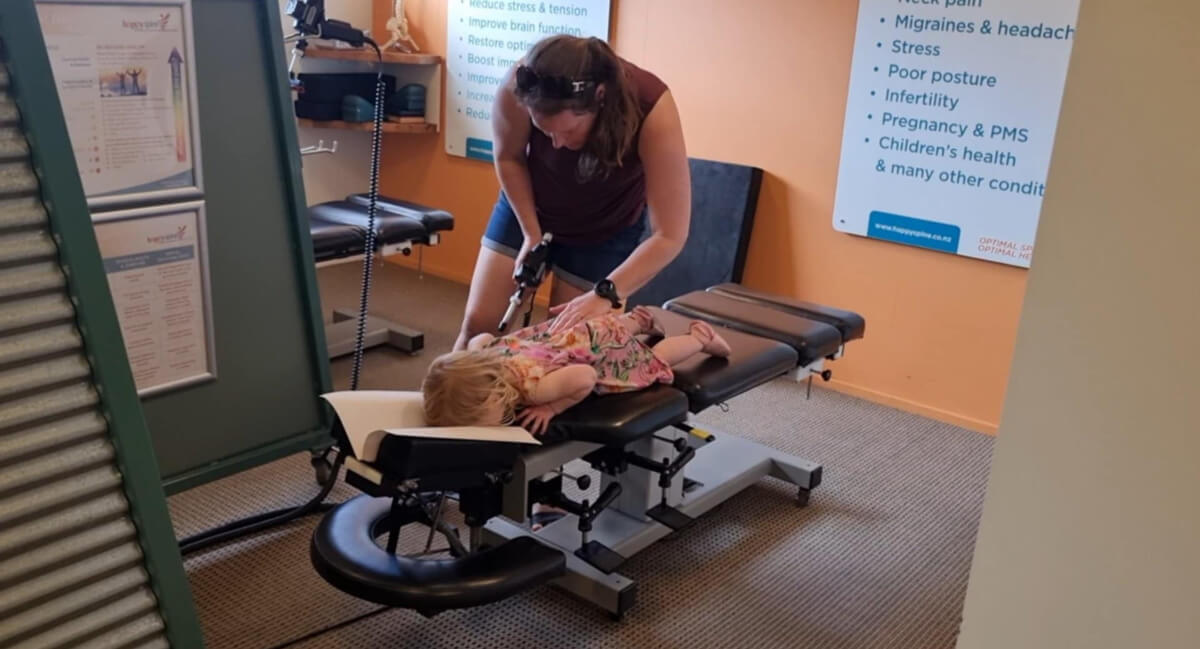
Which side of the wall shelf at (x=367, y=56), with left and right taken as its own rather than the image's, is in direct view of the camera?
front

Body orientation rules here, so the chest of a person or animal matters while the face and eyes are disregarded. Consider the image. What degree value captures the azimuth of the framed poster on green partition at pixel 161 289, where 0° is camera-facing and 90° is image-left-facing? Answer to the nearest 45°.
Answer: approximately 315°

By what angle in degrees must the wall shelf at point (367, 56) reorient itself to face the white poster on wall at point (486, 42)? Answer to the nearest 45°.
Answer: approximately 90° to its left

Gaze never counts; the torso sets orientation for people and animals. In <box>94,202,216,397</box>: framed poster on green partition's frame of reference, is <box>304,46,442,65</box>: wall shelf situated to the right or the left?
on its left

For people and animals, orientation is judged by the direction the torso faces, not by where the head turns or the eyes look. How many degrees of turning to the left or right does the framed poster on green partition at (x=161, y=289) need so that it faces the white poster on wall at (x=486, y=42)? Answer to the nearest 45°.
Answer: approximately 90° to its left

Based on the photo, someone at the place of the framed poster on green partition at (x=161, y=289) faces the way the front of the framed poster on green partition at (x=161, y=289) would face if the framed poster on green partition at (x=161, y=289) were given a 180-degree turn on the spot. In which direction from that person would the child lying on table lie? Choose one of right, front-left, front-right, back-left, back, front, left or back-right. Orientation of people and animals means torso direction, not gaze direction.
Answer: back

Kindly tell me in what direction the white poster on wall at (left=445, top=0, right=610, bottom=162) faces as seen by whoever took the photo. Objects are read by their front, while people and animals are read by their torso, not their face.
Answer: facing the viewer and to the left of the viewer

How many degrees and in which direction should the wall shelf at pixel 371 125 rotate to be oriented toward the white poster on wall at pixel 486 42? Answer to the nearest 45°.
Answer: approximately 90° to its left

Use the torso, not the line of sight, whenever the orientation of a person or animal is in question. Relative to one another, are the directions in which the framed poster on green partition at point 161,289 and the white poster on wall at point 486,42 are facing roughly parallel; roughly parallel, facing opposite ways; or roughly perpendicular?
roughly perpendicular

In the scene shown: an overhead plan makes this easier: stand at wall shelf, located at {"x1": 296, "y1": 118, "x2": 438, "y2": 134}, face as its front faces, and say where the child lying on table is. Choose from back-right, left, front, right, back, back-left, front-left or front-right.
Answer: front

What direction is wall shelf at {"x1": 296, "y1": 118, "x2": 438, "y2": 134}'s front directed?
toward the camera

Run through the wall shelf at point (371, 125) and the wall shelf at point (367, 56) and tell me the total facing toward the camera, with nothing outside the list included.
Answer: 2

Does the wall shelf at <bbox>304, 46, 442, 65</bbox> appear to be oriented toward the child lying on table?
yes
